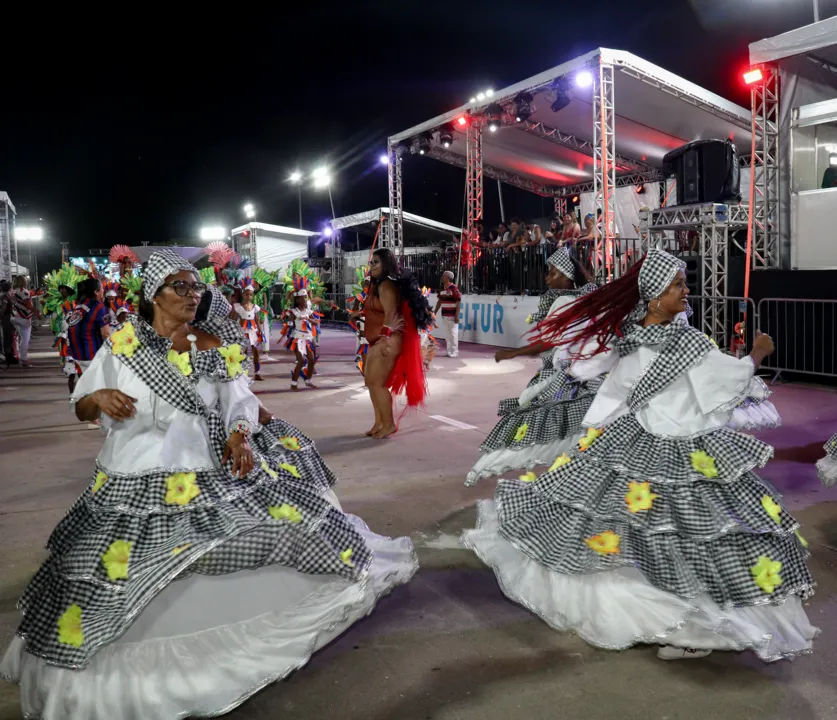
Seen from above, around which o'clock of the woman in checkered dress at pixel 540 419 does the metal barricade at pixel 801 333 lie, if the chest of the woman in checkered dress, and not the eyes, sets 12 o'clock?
The metal barricade is roughly at 4 o'clock from the woman in checkered dress.

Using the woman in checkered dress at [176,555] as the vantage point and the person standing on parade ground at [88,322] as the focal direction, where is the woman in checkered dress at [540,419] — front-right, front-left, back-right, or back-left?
front-right

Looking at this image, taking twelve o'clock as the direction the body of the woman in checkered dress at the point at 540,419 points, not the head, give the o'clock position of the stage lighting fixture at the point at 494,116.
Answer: The stage lighting fixture is roughly at 3 o'clock from the woman in checkered dress.

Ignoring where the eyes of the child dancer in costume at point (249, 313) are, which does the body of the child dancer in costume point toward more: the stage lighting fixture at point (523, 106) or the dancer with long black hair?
the dancer with long black hair

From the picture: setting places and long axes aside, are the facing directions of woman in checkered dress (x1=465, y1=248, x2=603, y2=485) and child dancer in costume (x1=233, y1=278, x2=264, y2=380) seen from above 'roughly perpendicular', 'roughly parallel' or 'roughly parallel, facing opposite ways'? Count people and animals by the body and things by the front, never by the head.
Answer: roughly perpendicular

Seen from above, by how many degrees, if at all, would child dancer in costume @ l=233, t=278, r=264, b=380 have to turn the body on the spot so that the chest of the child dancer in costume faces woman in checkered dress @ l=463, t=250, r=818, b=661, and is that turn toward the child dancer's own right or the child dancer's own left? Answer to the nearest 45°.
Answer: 0° — they already face them

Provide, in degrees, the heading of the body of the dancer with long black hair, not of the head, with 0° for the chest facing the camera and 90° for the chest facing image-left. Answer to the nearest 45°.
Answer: approximately 90°

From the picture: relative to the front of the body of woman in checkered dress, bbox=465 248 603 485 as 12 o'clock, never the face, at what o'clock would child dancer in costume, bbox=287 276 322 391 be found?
The child dancer in costume is roughly at 2 o'clock from the woman in checkered dress.

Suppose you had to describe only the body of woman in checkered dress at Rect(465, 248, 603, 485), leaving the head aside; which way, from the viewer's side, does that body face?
to the viewer's left

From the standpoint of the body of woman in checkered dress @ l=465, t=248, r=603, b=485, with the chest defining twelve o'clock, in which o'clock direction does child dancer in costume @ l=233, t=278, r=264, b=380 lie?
The child dancer in costume is roughly at 2 o'clock from the woman in checkered dress.

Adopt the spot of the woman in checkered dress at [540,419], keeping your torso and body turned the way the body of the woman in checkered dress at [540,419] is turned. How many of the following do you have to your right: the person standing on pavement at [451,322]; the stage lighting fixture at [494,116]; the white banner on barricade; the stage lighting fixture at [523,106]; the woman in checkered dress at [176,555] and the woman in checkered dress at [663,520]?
4

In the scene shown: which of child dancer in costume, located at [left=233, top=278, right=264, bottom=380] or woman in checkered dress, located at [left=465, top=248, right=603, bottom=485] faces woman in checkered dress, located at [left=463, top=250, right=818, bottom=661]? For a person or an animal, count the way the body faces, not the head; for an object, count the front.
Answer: the child dancer in costume

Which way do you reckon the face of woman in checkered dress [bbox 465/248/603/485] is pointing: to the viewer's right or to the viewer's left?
to the viewer's left

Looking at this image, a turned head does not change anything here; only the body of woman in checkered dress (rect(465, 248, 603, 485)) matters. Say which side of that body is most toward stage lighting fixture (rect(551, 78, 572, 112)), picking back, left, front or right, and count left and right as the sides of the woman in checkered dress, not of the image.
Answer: right

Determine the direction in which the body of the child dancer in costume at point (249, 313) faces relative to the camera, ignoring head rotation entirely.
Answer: toward the camera
